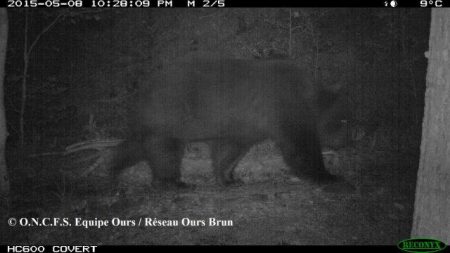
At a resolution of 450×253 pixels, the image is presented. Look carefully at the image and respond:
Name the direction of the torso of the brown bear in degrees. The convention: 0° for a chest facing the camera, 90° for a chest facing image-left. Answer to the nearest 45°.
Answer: approximately 270°

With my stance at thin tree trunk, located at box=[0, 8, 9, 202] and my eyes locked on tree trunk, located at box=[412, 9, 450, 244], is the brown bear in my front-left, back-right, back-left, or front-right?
front-left

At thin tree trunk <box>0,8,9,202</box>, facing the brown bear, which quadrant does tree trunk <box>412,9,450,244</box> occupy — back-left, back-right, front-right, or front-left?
front-right

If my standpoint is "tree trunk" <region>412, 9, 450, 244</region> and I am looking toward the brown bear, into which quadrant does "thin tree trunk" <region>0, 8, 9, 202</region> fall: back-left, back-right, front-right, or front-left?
front-left

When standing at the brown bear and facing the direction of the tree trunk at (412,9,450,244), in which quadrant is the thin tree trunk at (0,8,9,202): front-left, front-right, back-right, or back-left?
back-right

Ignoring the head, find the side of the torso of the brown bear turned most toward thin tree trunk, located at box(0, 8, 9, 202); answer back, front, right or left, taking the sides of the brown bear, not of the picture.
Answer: back

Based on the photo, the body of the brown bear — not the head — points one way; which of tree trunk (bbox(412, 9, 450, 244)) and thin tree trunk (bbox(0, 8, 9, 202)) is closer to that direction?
the tree trunk

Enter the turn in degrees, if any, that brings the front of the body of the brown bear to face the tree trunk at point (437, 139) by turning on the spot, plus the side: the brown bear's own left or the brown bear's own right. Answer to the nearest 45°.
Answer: approximately 45° to the brown bear's own right
